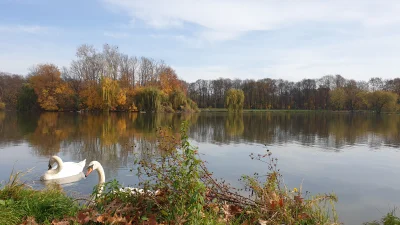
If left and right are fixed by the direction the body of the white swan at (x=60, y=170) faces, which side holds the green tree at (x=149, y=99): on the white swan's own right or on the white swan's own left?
on the white swan's own right

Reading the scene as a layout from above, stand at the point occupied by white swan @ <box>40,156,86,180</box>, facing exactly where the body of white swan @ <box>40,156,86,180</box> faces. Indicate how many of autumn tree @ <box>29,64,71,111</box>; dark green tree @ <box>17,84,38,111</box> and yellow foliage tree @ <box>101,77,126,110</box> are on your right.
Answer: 3

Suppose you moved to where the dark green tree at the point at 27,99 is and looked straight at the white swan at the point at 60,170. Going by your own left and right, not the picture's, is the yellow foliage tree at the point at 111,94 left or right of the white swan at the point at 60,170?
left

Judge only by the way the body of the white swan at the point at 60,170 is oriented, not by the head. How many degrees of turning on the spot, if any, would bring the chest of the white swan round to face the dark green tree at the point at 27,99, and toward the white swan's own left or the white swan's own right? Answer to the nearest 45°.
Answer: approximately 90° to the white swan's own right

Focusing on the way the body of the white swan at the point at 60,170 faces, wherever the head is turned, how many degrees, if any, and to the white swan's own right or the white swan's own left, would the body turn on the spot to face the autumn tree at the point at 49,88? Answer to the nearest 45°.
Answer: approximately 90° to the white swan's own right

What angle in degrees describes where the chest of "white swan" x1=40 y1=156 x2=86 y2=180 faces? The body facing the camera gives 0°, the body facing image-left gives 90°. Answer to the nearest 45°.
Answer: approximately 90°

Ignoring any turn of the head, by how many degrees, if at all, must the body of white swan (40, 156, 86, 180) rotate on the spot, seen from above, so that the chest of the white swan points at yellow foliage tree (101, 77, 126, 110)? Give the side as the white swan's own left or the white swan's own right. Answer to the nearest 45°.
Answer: approximately 90° to the white swan's own right
